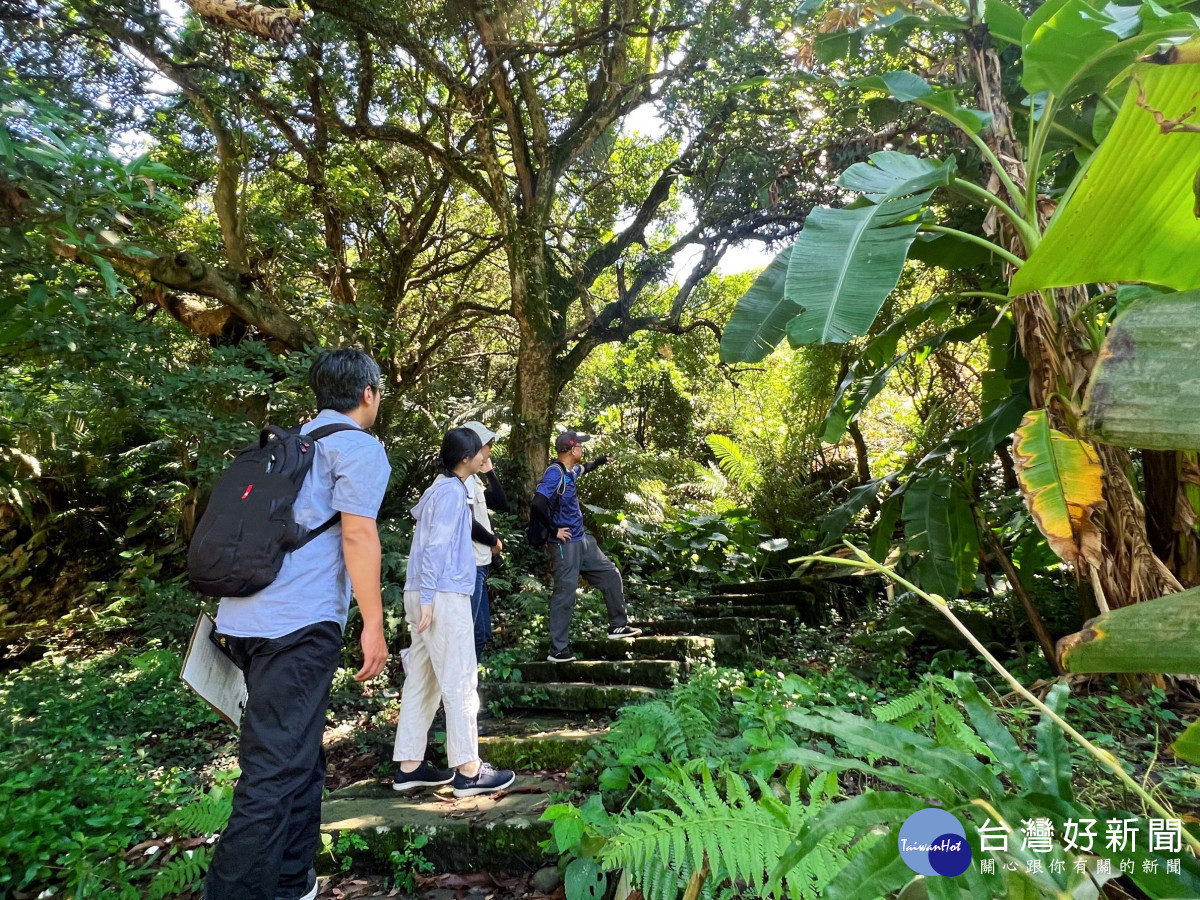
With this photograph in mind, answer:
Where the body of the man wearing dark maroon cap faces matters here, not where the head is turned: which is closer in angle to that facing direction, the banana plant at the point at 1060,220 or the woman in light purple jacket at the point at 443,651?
the banana plant

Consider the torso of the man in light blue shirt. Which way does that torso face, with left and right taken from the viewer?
facing away from the viewer and to the right of the viewer

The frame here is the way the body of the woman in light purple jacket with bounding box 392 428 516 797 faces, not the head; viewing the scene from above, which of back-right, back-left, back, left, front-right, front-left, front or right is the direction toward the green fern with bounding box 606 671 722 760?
front-right

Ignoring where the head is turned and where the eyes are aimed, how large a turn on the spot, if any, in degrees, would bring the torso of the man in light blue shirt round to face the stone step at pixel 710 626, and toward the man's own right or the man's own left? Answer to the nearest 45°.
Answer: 0° — they already face it

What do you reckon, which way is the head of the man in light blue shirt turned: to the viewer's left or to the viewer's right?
to the viewer's right

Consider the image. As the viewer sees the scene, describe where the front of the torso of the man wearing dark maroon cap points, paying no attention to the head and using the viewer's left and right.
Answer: facing to the right of the viewer

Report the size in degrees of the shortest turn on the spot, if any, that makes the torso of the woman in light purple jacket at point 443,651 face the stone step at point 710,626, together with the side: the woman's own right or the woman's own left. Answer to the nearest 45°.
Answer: approximately 45° to the woman's own left

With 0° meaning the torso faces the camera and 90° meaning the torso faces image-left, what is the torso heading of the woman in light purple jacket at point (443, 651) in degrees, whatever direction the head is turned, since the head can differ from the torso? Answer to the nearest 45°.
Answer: approximately 270°

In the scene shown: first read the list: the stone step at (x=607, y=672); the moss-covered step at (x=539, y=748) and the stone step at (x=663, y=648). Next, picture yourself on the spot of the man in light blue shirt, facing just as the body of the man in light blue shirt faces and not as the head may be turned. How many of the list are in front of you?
3
